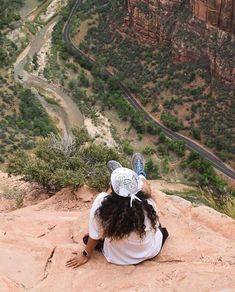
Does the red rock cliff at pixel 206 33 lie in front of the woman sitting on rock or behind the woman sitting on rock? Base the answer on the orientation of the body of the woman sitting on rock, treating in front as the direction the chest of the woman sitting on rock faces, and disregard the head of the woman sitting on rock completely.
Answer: in front

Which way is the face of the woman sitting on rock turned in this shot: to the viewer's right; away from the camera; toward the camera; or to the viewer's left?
away from the camera

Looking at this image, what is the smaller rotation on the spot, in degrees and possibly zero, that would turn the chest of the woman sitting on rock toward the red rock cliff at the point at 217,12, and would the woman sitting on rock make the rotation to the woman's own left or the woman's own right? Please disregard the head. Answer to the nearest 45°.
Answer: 0° — they already face it

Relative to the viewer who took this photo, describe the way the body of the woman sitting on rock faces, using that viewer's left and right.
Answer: facing away from the viewer
